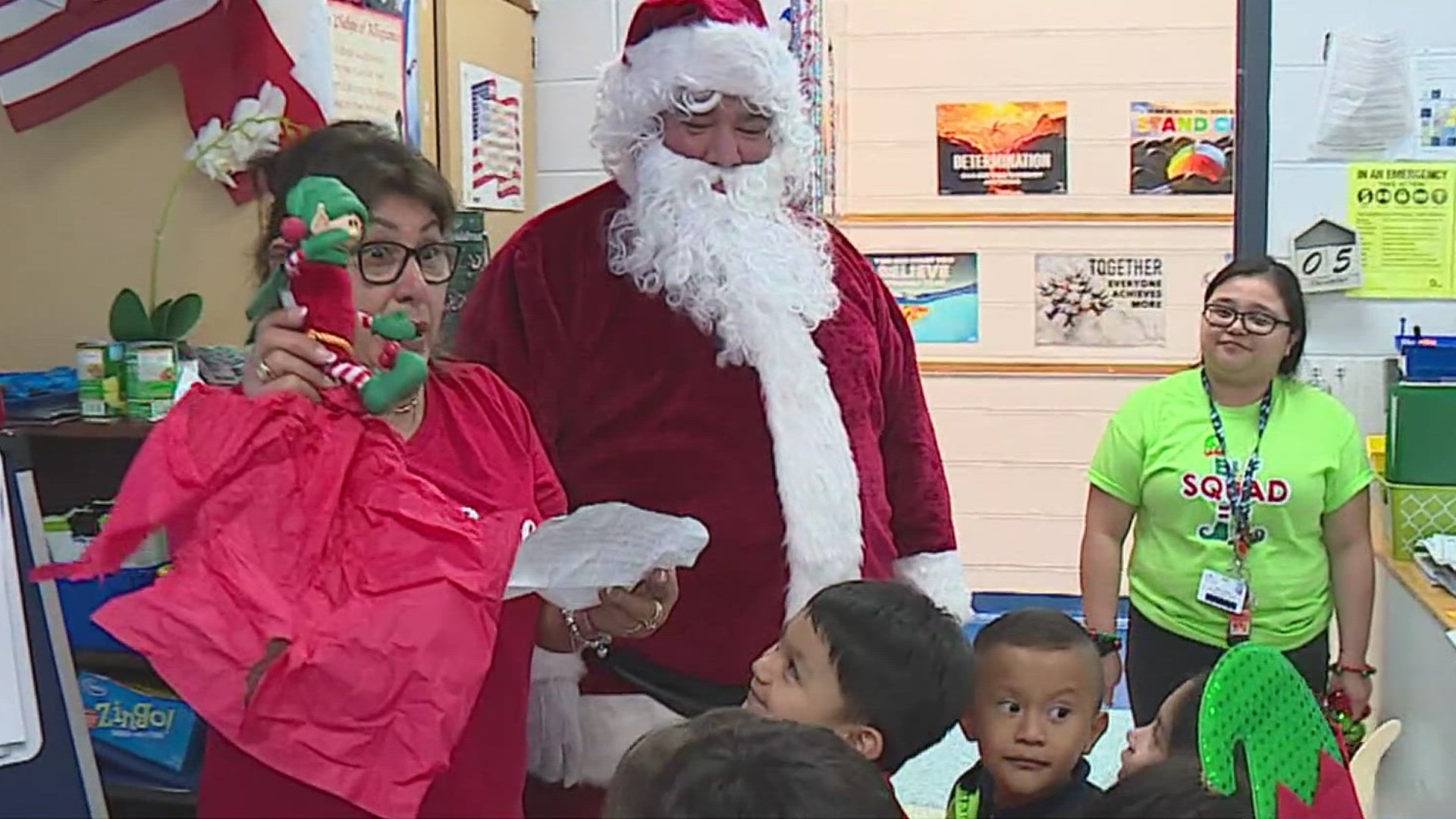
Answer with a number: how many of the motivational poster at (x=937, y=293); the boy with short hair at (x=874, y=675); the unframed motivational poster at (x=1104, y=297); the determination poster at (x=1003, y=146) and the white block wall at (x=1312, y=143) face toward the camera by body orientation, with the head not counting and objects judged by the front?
4

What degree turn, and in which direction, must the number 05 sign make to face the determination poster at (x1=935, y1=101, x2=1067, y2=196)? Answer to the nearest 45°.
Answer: approximately 135° to its right

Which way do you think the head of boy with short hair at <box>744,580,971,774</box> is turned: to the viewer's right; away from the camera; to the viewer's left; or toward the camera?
to the viewer's left

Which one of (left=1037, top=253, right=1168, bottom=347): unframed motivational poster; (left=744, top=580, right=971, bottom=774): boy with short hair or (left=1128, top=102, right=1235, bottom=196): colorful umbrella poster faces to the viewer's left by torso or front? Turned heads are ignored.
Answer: the boy with short hair

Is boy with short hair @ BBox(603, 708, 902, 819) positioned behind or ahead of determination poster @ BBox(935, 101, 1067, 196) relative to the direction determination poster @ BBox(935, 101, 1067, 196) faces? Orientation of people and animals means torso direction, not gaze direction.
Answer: ahead

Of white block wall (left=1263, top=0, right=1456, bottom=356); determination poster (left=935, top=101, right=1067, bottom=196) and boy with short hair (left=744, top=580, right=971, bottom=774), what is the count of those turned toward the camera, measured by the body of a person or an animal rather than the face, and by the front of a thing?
2
